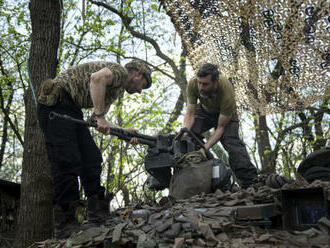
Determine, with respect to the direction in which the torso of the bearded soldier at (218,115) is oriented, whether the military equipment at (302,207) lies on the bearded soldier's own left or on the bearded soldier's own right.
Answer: on the bearded soldier's own left

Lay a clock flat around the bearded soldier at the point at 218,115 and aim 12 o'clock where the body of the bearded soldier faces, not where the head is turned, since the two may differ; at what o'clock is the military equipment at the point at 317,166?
The military equipment is roughly at 8 o'clock from the bearded soldier.

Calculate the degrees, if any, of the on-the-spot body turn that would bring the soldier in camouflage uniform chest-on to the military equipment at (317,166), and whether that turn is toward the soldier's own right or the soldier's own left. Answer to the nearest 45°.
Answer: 0° — they already face it

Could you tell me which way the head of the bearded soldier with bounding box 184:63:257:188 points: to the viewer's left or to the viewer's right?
to the viewer's left

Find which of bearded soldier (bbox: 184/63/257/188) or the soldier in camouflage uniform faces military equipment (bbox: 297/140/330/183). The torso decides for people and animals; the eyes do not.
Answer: the soldier in camouflage uniform

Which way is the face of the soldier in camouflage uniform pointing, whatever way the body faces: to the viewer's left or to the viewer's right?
to the viewer's right

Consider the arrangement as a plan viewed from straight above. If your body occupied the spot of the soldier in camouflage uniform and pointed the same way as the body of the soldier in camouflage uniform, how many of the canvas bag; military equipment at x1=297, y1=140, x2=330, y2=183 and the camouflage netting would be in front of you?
3

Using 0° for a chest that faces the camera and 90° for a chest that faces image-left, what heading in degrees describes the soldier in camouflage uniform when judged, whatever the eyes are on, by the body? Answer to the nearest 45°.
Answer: approximately 270°

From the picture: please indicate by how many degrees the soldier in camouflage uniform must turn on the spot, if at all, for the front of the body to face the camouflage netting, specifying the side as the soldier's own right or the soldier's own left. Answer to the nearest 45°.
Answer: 0° — they already face it

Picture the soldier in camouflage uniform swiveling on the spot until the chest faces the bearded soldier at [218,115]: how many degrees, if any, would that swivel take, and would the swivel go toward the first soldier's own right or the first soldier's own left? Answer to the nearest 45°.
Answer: approximately 45° to the first soldier's own left
